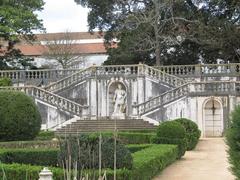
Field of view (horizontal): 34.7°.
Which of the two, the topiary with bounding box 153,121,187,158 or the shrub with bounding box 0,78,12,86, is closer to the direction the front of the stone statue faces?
the topiary

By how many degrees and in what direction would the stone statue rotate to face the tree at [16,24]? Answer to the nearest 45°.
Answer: approximately 135° to its right

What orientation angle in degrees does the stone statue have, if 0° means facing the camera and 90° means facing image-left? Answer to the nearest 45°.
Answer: approximately 0°

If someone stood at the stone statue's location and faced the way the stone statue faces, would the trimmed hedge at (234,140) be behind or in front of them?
in front

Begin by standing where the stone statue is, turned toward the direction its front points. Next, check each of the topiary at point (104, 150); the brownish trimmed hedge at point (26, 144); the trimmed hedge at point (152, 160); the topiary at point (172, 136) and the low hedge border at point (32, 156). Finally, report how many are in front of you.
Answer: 5

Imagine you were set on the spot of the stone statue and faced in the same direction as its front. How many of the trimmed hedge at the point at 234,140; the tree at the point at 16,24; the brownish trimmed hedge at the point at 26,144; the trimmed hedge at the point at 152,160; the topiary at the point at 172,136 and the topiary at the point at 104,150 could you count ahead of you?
5

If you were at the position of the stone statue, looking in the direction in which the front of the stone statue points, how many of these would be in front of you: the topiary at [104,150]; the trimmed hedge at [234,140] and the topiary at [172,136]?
3

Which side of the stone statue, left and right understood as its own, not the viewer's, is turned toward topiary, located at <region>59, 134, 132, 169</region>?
front

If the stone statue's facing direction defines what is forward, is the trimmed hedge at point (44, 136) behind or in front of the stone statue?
in front

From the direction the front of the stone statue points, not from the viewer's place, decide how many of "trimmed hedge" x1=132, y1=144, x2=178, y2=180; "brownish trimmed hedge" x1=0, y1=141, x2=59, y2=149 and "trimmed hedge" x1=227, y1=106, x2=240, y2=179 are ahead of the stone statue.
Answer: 3

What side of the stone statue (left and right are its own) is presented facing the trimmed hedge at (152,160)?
front

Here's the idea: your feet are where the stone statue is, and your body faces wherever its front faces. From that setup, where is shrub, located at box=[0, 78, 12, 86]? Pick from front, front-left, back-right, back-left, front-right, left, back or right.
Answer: right

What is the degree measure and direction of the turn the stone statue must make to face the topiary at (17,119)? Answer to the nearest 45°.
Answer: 0° — it already faces it
